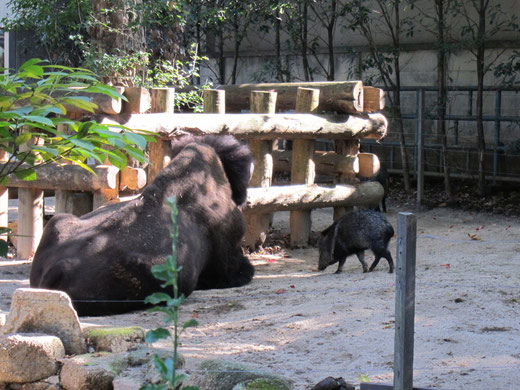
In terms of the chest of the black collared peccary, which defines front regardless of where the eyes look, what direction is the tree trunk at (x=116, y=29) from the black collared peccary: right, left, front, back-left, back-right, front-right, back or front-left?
front-right

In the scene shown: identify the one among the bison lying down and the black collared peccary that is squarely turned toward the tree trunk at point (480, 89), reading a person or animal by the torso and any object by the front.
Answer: the bison lying down

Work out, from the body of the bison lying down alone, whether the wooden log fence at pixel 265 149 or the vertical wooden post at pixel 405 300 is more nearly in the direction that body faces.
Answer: the wooden log fence

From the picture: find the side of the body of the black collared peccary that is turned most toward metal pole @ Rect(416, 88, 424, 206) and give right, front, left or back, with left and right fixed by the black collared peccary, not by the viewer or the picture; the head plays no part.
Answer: right

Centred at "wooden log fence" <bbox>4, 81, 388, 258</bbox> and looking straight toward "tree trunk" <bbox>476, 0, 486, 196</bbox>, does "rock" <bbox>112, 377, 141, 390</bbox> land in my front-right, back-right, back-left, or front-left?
back-right

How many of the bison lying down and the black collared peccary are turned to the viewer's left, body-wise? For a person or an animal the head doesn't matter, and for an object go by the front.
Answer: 1

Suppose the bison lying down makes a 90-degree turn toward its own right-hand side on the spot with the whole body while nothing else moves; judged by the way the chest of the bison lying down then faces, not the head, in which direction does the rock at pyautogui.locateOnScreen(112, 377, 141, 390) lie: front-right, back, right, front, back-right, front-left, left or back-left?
front-right

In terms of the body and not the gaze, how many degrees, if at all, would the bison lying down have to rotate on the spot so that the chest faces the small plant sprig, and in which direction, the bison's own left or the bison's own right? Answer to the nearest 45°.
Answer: approximately 135° to the bison's own right

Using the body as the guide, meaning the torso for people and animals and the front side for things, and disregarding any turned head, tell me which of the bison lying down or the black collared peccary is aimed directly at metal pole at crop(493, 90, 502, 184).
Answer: the bison lying down

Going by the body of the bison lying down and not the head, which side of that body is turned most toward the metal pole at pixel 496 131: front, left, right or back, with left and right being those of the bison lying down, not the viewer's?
front

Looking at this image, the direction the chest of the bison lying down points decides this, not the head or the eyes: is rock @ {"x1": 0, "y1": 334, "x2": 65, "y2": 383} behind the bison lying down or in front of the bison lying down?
behind

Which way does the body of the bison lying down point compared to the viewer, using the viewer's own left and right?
facing away from the viewer and to the right of the viewer

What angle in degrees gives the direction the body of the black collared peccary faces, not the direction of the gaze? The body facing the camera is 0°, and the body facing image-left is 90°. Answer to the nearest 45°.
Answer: approximately 90°

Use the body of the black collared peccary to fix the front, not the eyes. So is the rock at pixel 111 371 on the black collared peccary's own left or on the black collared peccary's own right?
on the black collared peccary's own left

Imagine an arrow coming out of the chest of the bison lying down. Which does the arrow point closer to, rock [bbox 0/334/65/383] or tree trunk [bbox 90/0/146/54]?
the tree trunk

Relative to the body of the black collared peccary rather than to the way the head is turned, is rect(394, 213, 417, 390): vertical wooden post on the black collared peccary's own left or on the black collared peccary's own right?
on the black collared peccary's own left

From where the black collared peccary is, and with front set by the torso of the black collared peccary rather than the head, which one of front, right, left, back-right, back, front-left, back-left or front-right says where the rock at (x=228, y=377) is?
left

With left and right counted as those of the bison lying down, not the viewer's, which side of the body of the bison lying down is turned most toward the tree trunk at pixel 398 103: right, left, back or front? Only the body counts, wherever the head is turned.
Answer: front
